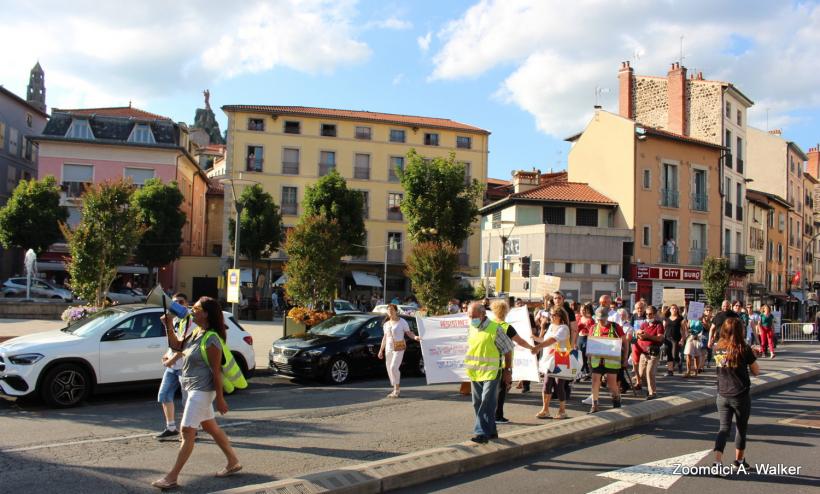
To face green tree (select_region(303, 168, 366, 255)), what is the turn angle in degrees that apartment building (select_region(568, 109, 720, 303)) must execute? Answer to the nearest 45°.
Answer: approximately 135° to its right

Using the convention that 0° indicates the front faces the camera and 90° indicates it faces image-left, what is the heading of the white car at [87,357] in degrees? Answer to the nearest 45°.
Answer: approximately 45°

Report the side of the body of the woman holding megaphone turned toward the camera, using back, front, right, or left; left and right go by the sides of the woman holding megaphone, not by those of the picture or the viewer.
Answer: left

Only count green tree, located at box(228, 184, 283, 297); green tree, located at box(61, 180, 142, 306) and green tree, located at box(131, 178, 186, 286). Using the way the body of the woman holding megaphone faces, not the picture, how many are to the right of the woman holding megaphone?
3

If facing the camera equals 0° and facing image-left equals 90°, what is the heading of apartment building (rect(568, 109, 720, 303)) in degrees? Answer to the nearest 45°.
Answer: approximately 315°

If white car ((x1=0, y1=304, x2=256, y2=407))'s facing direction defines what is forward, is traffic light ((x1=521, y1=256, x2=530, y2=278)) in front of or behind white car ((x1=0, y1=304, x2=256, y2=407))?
behind

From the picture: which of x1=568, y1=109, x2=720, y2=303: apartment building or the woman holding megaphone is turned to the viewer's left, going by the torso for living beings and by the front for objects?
the woman holding megaphone

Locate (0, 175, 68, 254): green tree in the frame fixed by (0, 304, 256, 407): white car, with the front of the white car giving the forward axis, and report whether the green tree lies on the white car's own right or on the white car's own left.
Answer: on the white car's own right
